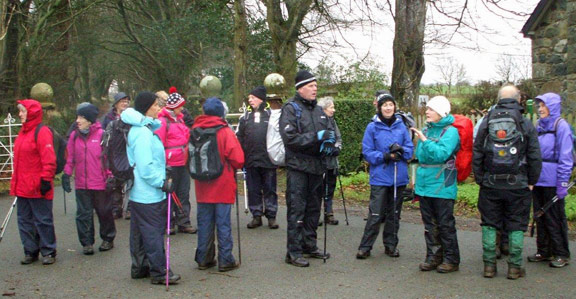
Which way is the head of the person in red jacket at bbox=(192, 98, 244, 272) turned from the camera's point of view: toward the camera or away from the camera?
away from the camera

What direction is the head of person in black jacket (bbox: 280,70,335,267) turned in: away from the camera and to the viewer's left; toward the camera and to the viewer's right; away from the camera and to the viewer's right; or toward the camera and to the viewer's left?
toward the camera and to the viewer's right

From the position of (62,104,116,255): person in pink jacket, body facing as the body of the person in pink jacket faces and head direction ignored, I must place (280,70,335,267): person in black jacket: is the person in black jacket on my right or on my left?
on my left

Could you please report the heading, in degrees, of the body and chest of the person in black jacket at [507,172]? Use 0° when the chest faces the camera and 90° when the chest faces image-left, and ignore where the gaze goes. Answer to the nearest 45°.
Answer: approximately 180°

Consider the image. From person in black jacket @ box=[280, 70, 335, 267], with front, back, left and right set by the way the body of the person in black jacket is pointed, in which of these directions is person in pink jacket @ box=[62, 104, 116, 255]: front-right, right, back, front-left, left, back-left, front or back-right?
back-right

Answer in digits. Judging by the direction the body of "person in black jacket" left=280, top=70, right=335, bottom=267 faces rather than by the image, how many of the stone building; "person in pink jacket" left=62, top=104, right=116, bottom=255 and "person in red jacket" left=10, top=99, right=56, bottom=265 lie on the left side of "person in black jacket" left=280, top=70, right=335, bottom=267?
1

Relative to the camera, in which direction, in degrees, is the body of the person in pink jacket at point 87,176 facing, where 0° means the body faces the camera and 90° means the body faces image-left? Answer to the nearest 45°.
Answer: approximately 45°

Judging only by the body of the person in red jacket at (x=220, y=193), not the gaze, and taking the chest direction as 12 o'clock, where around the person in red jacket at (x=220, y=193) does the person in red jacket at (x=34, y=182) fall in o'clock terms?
the person in red jacket at (x=34, y=182) is roughly at 8 o'clock from the person in red jacket at (x=220, y=193).

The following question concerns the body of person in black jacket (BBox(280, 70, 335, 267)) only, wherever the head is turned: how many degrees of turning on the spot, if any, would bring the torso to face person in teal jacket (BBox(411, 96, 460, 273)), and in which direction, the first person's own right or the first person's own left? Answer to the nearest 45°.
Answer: approximately 45° to the first person's own left

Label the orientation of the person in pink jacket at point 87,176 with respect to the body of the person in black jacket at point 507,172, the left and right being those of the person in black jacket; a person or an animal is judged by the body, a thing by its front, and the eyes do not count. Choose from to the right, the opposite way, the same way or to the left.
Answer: the opposite way

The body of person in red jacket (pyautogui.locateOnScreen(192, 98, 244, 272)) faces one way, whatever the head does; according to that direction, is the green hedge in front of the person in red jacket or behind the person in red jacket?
in front

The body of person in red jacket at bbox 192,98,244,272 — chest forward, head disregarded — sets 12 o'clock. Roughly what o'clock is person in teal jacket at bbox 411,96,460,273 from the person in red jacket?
The person in teal jacket is roughly at 2 o'clock from the person in red jacket.
